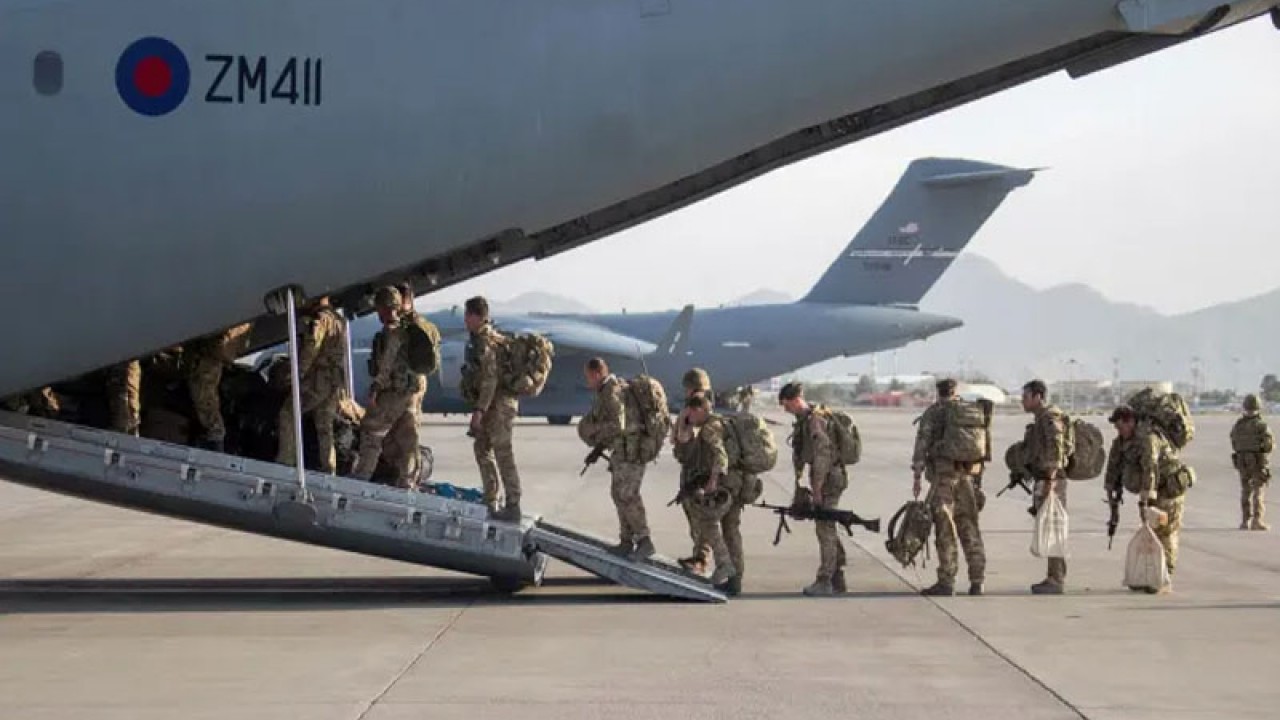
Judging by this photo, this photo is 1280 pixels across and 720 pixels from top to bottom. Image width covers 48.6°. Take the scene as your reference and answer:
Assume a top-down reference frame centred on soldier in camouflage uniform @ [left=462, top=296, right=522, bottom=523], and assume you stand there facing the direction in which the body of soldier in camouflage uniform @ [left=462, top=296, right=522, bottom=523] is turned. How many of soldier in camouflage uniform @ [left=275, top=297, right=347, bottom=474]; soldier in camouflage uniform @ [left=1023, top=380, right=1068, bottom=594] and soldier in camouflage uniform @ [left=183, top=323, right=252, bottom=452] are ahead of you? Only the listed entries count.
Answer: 2

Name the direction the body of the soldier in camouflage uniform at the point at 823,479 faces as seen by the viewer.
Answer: to the viewer's left

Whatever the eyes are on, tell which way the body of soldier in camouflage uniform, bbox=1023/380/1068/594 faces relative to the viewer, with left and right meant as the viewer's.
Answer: facing to the left of the viewer

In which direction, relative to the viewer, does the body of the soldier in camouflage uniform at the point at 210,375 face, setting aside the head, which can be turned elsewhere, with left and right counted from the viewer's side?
facing to the left of the viewer

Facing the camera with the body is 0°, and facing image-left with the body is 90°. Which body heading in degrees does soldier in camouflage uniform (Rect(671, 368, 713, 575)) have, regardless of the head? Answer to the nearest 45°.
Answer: approximately 90°

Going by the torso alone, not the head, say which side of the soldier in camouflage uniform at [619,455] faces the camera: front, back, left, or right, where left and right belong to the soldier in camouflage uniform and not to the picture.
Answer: left

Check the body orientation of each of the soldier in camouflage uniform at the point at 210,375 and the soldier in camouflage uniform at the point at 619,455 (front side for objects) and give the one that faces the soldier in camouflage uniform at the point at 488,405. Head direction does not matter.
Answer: the soldier in camouflage uniform at the point at 619,455

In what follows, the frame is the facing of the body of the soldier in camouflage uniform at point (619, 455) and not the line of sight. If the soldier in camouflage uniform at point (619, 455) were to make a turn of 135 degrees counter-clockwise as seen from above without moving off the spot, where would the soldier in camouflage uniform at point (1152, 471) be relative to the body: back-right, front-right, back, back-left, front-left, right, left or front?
front-left

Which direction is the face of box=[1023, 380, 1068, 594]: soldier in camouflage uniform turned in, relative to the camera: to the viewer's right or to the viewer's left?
to the viewer's left

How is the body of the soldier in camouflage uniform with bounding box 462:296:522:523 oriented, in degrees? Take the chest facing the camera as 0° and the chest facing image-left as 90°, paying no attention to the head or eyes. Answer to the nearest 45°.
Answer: approximately 90°
